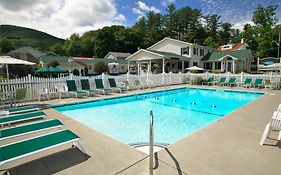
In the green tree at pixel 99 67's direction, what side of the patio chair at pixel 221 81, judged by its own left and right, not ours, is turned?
right

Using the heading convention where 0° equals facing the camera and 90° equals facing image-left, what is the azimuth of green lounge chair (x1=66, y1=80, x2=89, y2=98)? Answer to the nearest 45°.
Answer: approximately 315°

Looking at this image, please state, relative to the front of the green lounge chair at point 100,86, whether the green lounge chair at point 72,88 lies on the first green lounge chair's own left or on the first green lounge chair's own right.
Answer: on the first green lounge chair's own right

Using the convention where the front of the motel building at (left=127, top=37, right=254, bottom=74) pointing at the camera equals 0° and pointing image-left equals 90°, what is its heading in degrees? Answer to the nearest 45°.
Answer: approximately 0°

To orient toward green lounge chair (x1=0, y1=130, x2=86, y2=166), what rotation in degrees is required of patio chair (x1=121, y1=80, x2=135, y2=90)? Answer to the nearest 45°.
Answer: approximately 45° to its right

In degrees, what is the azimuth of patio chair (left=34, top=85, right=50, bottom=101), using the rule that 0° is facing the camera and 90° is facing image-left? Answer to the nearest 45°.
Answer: approximately 315°

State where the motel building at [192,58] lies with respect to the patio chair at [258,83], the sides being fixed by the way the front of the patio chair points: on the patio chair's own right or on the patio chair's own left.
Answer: on the patio chair's own right

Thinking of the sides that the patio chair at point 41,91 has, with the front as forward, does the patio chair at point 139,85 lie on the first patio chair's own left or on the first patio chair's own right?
on the first patio chair's own left

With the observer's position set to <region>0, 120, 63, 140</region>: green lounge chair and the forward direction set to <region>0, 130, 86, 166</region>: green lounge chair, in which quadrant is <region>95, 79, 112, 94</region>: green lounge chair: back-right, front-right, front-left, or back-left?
back-left

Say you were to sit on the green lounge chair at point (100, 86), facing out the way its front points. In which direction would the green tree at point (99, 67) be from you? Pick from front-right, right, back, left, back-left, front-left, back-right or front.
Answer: back-left
